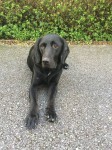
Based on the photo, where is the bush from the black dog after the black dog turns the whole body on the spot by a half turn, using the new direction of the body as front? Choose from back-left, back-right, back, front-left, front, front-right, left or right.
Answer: front

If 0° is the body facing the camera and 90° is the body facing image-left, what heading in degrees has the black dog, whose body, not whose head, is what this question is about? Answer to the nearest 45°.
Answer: approximately 0°
